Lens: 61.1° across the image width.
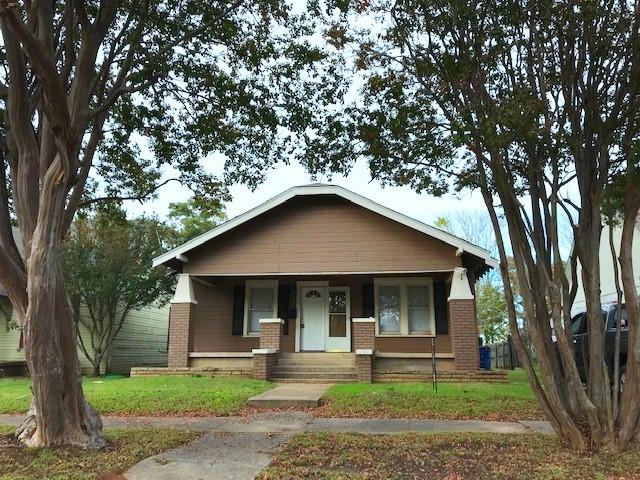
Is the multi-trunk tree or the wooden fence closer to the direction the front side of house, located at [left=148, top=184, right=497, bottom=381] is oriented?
the multi-trunk tree

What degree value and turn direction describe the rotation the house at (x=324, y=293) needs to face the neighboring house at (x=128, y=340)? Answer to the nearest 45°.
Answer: approximately 135° to its right

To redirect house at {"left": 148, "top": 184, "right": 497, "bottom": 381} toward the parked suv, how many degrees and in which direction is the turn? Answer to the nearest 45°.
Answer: approximately 45° to its left

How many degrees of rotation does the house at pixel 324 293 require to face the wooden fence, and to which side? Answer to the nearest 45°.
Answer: approximately 135° to its left

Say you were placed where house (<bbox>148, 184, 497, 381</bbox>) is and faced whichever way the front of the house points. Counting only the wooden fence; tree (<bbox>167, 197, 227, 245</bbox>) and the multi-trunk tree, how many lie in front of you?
1

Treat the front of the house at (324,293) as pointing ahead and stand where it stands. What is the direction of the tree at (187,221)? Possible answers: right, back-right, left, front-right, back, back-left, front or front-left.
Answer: back-right

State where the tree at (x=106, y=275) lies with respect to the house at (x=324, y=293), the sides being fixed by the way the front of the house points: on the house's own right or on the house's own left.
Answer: on the house's own right

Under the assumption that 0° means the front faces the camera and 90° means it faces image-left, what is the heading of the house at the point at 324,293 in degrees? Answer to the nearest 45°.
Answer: approximately 0°

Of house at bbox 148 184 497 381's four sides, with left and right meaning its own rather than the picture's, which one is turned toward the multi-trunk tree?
front

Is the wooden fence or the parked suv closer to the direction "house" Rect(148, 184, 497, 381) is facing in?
the parked suv
